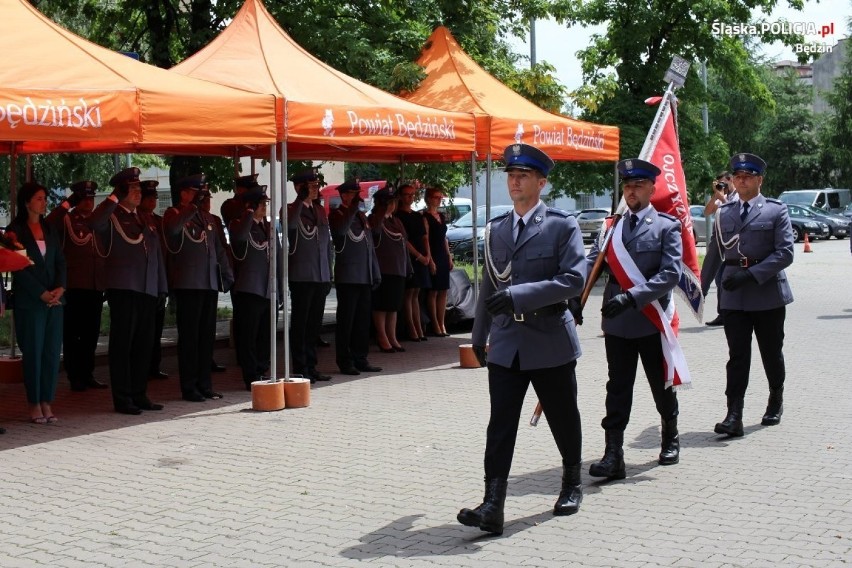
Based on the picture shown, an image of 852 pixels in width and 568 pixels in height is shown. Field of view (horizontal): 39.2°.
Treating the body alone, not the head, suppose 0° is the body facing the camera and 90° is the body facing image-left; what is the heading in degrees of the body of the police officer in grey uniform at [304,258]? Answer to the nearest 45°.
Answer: approximately 315°

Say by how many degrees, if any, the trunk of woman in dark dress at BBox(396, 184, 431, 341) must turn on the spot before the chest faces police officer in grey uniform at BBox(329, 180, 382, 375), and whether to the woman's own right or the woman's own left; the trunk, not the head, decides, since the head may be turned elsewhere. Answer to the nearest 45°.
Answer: approximately 45° to the woman's own right

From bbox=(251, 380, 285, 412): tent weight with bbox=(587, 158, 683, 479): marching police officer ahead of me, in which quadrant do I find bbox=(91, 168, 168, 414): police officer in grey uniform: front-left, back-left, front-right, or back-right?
back-right

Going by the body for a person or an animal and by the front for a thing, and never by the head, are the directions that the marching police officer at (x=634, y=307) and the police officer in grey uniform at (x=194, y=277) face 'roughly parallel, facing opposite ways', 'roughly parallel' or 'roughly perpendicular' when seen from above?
roughly perpendicular

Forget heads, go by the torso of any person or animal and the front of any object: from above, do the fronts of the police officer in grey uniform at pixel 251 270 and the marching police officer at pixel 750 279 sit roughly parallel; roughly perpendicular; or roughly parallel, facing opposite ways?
roughly perpendicular

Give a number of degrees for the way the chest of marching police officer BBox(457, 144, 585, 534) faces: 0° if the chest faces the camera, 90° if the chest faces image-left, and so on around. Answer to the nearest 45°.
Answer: approximately 45°

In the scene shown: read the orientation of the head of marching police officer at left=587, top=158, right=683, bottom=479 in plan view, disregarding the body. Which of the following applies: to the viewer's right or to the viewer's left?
to the viewer's left

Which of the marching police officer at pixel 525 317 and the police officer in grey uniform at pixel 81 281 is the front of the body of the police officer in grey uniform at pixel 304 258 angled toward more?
the marching police officer

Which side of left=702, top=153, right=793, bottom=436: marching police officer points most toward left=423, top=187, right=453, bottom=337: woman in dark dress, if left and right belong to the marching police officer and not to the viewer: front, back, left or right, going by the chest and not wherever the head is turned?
right

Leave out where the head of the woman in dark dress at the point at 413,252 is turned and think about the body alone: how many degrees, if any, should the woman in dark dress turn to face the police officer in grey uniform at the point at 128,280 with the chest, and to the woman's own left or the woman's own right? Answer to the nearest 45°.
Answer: approximately 90° to the woman's own right

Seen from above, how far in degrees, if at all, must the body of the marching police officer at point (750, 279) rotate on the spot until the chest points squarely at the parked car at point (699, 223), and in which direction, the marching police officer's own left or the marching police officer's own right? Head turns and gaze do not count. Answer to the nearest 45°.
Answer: approximately 135° to the marching police officer's own right
